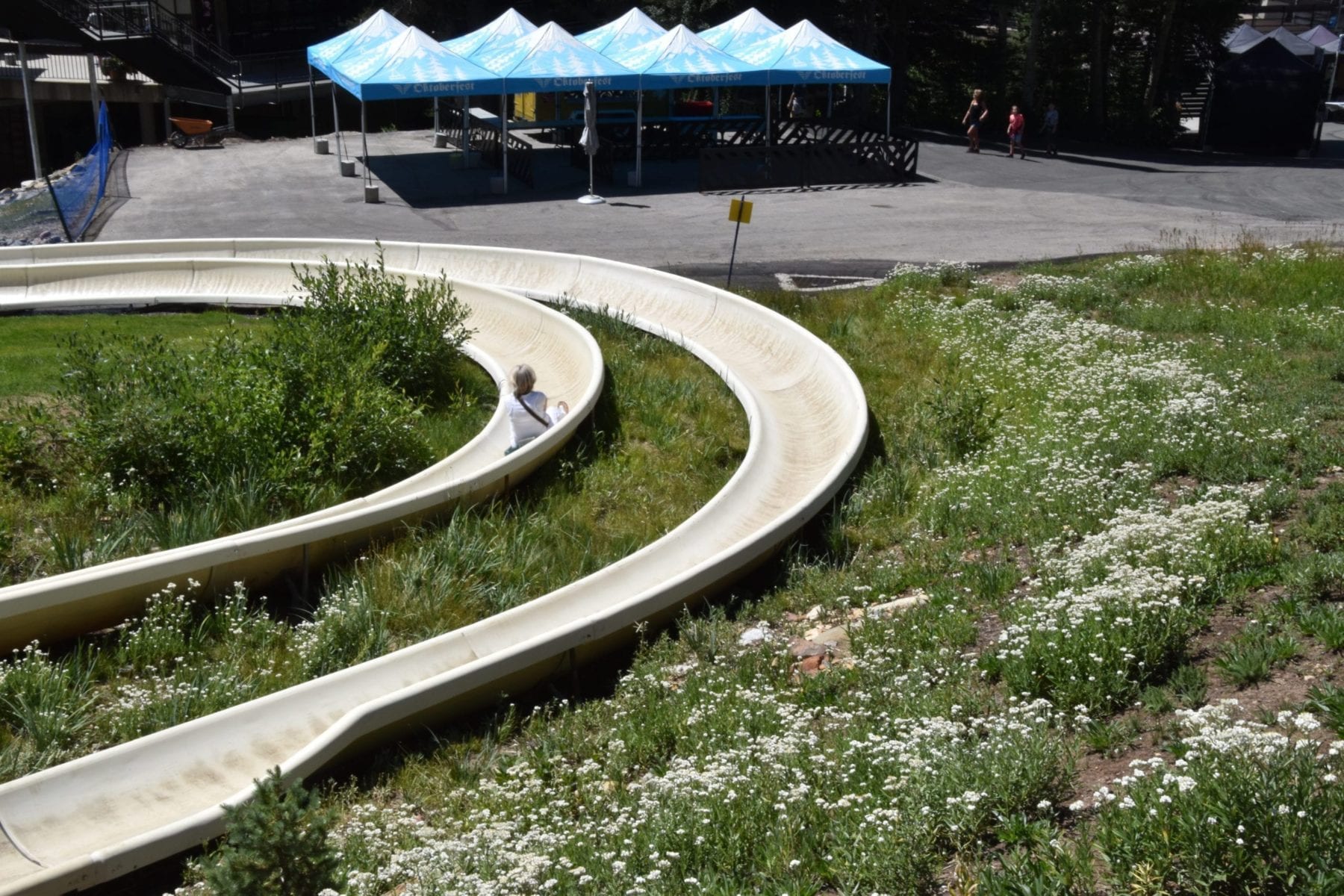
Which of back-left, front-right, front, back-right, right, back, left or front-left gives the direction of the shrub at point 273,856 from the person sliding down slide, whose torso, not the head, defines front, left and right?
back-right

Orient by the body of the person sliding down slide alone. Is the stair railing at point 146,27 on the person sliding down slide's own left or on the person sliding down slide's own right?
on the person sliding down slide's own left

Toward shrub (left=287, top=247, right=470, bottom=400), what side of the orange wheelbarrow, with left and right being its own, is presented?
left

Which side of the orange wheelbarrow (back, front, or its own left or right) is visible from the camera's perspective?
left

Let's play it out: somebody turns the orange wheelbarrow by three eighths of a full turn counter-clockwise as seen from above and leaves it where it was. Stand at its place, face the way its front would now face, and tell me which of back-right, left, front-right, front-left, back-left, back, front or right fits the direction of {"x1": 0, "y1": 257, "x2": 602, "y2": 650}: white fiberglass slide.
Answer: front-right

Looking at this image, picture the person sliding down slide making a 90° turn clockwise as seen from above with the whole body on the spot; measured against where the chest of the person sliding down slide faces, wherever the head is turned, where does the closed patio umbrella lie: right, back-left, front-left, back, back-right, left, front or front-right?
back-left

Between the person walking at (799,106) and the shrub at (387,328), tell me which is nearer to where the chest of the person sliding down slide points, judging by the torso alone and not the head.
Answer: the person walking

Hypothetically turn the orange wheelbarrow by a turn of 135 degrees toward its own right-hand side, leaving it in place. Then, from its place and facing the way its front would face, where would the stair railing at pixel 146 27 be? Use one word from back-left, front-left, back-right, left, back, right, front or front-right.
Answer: front-left

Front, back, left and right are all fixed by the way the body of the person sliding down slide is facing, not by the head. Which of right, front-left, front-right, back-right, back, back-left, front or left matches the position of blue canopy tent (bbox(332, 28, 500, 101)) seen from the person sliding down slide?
front-left

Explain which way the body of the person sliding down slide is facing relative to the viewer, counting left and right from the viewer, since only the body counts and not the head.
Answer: facing away from the viewer and to the right of the viewer

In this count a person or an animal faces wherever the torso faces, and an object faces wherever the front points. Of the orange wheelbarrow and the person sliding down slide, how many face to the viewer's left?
1

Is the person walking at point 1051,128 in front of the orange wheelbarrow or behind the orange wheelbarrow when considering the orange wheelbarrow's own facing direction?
behind

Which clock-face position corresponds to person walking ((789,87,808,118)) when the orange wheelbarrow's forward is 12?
The person walking is roughly at 6 o'clock from the orange wheelbarrow.

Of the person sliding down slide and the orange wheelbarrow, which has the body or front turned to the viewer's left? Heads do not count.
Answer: the orange wheelbarrow

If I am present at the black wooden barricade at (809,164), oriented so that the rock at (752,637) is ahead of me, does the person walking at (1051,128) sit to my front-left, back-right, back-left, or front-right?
back-left

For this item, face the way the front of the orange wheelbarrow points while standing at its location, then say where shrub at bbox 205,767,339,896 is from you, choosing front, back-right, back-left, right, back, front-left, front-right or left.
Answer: left

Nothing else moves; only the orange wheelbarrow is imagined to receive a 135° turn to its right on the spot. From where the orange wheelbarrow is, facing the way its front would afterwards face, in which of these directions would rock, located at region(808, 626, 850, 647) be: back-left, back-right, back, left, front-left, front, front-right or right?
back-right
